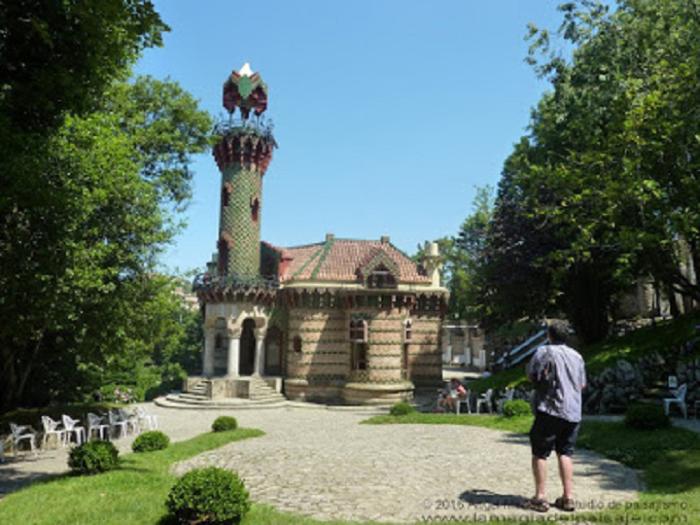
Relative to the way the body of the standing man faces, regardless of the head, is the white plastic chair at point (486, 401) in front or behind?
in front

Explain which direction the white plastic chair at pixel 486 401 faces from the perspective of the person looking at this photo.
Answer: facing to the left of the viewer

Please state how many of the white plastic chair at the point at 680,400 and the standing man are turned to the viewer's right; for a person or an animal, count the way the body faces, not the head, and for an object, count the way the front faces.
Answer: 0

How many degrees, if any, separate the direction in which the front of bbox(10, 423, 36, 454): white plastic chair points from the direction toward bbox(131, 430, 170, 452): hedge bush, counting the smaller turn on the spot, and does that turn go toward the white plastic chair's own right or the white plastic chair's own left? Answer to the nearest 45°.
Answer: approximately 45° to the white plastic chair's own right

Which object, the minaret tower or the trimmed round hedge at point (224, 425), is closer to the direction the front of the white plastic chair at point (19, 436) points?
the trimmed round hedge

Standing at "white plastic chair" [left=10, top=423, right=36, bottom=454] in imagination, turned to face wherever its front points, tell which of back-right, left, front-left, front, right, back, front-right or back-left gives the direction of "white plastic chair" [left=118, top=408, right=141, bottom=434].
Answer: front-left

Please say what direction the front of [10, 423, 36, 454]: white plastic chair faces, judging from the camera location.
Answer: facing to the right of the viewer

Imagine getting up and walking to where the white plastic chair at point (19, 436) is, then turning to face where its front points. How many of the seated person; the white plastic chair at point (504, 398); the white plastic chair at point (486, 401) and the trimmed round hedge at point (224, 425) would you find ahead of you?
4

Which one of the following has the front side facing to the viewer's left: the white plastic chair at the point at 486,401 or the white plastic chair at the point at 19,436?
the white plastic chair at the point at 486,401

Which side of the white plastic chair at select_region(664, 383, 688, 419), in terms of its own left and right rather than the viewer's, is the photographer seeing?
left
